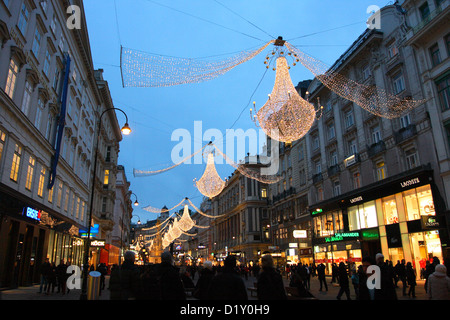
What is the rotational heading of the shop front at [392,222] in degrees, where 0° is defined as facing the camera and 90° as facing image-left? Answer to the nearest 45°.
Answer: approximately 45°

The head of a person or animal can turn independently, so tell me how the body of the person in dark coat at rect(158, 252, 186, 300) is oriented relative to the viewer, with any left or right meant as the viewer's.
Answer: facing away from the viewer

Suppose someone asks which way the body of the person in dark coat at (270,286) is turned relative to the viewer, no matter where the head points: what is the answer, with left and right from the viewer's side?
facing away from the viewer

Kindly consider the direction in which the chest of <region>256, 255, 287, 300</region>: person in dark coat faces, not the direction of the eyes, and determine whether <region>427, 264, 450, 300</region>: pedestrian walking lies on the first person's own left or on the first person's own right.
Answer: on the first person's own right

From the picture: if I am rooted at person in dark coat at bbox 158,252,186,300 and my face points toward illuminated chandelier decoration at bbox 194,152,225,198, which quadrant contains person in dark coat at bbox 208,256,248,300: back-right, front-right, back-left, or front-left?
back-right

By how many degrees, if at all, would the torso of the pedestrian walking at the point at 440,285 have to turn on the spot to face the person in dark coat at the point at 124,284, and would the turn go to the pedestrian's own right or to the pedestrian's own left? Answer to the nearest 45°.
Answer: approximately 135° to the pedestrian's own left

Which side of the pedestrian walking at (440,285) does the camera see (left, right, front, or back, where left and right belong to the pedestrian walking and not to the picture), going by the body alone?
back

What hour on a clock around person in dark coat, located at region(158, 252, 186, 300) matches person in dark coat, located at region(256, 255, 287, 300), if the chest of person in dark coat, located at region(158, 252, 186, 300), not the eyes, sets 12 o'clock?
person in dark coat, located at region(256, 255, 287, 300) is roughly at 4 o'clock from person in dark coat, located at region(158, 252, 186, 300).

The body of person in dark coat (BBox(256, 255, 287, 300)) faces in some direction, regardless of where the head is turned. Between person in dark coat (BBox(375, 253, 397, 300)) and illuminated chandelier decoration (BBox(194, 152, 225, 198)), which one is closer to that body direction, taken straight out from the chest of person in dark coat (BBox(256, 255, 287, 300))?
the illuminated chandelier decoration

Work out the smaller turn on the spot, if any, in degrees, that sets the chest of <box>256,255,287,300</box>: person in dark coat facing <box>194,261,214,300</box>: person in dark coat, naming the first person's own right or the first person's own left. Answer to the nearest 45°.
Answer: approximately 45° to the first person's own left

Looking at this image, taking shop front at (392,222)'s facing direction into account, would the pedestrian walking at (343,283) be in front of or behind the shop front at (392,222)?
in front

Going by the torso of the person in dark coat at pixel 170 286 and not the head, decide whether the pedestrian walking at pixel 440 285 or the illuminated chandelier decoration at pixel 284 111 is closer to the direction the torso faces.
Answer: the illuminated chandelier decoration

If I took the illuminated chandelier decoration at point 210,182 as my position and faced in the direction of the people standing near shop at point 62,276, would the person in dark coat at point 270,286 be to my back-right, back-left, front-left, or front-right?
front-left
